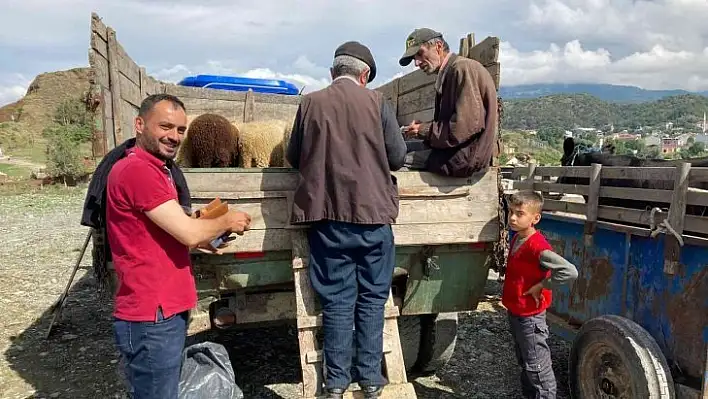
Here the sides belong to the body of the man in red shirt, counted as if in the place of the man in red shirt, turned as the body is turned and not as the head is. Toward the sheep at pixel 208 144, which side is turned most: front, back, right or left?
left

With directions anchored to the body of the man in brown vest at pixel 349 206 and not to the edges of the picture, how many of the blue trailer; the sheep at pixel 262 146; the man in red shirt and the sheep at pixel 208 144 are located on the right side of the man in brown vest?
1

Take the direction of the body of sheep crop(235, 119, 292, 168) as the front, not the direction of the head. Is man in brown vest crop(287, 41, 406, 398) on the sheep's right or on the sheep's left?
on the sheep's right

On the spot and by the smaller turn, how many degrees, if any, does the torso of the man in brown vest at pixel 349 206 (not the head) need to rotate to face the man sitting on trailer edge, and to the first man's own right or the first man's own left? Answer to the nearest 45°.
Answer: approximately 45° to the first man's own right

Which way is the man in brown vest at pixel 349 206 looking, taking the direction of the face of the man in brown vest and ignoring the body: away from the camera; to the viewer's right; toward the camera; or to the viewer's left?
away from the camera

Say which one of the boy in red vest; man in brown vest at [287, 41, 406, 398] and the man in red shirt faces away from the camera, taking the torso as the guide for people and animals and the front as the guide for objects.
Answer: the man in brown vest

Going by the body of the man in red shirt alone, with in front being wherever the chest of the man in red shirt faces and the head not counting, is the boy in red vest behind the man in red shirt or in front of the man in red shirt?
in front

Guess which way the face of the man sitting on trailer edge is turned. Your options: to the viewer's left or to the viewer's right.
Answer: to the viewer's left

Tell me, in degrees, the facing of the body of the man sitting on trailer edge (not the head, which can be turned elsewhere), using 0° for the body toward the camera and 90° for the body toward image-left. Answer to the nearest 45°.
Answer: approximately 90°

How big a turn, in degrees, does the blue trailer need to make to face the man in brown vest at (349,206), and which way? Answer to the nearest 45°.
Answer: approximately 90° to its left

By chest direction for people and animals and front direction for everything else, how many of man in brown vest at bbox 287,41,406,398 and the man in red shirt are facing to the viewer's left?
0

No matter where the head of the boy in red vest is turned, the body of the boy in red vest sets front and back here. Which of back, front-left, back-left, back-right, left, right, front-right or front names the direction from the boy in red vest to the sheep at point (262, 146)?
front-right

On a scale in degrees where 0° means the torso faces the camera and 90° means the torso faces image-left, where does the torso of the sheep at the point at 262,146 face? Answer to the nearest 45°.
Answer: approximately 225°

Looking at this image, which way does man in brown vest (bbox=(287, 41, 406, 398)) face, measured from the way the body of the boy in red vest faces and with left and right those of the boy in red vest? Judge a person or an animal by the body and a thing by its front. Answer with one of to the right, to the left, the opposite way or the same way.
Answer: to the right

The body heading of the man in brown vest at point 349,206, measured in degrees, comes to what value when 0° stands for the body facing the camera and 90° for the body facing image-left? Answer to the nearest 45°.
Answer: approximately 180°
